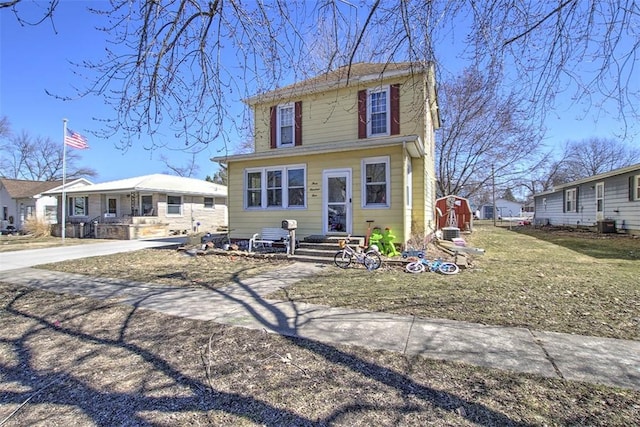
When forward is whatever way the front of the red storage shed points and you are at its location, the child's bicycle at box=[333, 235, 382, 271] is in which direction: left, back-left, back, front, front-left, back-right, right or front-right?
front

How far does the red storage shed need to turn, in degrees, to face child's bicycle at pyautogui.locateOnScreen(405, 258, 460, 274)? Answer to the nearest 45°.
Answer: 0° — it already faces it

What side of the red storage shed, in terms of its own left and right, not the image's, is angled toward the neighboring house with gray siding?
left

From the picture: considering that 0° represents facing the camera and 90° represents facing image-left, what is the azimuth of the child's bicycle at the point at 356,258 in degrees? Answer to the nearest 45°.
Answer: approximately 90°

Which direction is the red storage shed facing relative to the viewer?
toward the camera

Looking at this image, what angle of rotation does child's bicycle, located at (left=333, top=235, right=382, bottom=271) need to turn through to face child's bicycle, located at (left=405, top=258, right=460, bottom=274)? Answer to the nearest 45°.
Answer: approximately 180°

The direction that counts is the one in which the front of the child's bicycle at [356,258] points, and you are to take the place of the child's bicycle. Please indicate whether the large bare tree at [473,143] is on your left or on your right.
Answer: on your right

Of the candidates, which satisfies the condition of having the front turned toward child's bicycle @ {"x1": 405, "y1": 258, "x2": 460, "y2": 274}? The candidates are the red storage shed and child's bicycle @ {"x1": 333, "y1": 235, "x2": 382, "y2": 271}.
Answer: the red storage shed

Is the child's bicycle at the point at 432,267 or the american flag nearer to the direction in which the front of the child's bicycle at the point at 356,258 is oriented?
the american flag

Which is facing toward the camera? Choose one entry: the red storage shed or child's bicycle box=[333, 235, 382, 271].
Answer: the red storage shed

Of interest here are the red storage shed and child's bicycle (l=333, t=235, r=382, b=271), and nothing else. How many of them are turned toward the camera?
1

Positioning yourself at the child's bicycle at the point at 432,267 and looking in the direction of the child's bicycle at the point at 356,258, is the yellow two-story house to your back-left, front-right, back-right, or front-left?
front-right

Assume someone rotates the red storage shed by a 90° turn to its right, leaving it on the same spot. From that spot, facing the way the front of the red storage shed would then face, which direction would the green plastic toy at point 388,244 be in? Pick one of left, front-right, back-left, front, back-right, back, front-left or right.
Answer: left

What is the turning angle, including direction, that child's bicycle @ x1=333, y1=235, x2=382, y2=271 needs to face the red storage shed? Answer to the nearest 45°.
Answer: approximately 135° to its right

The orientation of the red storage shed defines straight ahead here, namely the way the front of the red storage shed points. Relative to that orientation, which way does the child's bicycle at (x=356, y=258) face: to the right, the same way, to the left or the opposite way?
to the right
